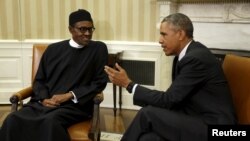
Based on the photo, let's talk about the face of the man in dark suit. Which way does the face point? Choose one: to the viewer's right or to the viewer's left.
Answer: to the viewer's left

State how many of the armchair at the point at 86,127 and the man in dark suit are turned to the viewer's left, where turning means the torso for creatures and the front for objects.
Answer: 1

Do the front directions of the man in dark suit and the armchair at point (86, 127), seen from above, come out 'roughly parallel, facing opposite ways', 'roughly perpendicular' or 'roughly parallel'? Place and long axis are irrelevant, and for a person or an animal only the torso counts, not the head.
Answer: roughly perpendicular

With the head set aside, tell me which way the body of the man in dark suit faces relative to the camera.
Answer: to the viewer's left

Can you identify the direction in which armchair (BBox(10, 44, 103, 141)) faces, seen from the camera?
facing the viewer

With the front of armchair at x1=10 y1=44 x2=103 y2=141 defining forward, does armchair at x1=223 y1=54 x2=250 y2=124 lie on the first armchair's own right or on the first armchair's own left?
on the first armchair's own left

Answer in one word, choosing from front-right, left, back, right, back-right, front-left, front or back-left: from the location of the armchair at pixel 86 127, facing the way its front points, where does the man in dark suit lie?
front-left
